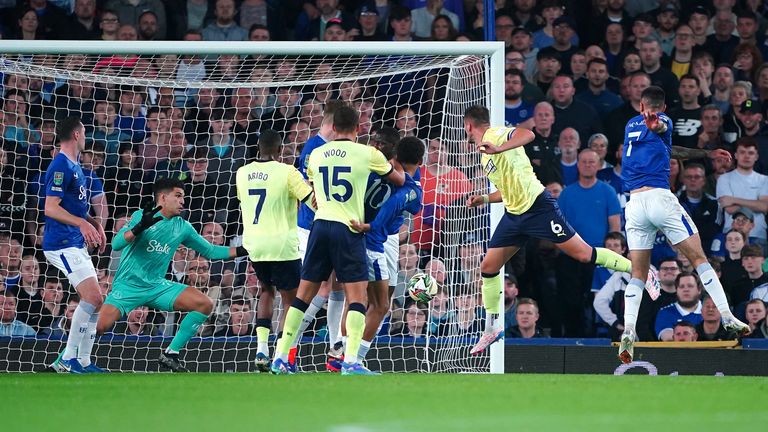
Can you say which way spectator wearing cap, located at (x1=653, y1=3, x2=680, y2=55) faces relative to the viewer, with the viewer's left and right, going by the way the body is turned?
facing the viewer

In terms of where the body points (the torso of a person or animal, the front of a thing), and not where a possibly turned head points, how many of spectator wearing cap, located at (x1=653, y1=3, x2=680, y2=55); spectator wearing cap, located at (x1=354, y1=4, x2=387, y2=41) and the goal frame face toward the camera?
3

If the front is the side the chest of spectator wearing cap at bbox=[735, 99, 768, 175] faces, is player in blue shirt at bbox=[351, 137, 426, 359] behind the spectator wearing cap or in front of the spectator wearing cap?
in front

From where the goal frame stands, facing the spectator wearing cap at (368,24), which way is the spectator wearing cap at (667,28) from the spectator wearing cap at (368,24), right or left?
right

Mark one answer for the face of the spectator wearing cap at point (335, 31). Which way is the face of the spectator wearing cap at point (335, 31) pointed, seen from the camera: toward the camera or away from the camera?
toward the camera

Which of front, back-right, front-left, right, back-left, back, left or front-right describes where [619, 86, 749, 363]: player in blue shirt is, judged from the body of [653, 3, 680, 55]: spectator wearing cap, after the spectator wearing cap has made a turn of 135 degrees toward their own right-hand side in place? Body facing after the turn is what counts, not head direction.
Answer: back-left

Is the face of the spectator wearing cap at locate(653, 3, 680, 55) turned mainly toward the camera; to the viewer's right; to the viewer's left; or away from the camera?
toward the camera

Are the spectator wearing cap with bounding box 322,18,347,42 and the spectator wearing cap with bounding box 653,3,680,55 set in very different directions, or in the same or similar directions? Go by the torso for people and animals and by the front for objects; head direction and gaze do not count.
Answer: same or similar directions

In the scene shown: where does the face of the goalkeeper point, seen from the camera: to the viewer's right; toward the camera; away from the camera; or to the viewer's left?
to the viewer's right

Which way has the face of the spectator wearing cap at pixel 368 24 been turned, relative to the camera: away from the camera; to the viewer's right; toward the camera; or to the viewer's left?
toward the camera

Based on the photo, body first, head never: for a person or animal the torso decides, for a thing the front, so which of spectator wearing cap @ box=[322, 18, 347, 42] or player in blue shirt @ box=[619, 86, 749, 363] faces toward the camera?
the spectator wearing cap

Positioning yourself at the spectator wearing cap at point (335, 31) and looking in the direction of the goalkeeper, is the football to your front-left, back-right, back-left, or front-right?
front-left

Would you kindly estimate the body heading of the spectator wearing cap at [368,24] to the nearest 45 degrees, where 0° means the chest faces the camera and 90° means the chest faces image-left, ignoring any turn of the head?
approximately 0°

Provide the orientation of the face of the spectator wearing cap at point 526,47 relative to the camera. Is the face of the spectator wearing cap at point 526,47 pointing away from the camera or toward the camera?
toward the camera

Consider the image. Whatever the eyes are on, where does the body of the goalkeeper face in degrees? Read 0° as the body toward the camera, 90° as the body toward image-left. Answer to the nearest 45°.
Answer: approximately 315°
